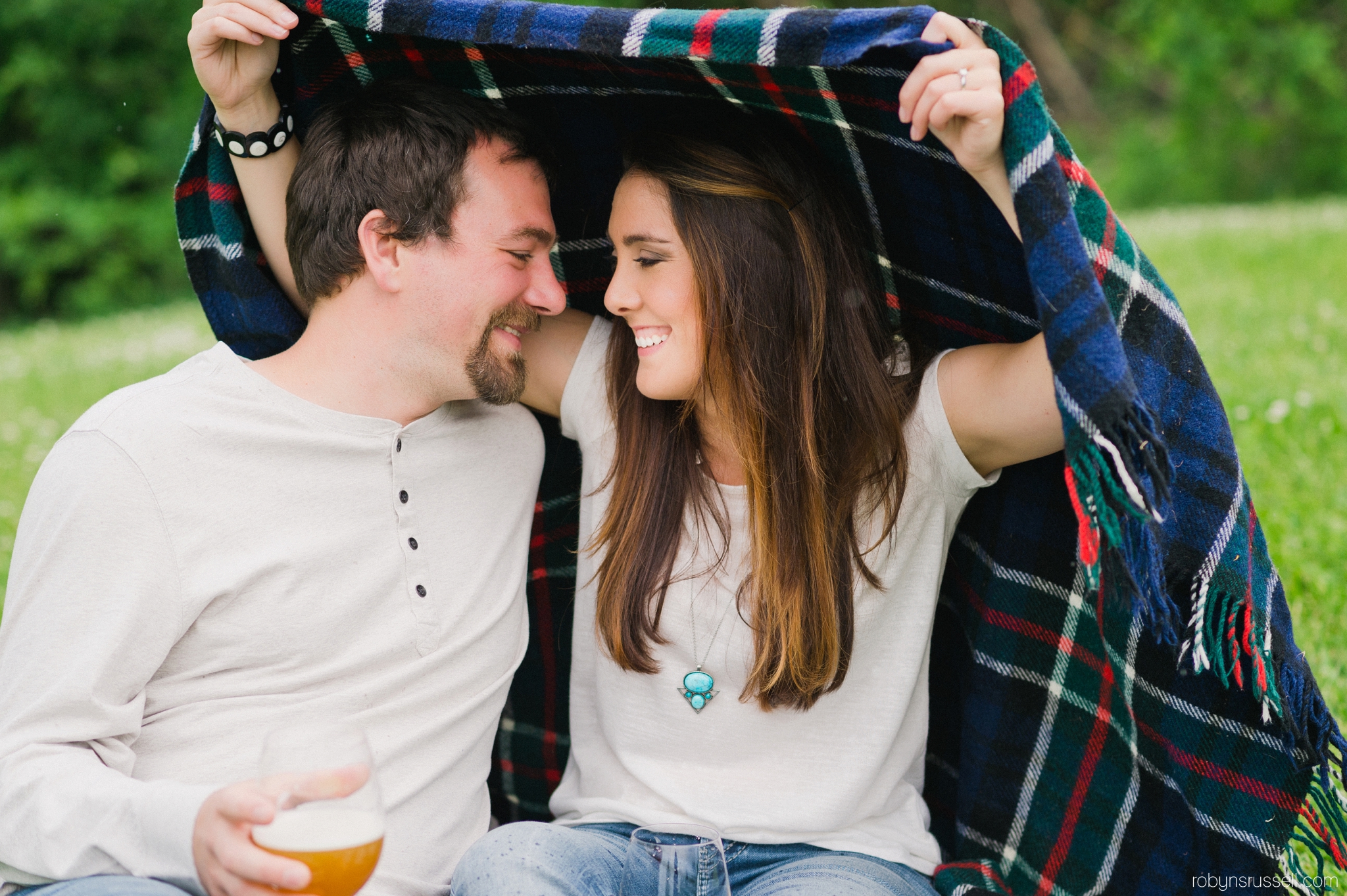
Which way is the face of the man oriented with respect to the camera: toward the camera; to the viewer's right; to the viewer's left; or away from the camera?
to the viewer's right

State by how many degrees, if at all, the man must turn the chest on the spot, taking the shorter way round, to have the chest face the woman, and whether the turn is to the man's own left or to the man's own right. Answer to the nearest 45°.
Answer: approximately 45° to the man's own left
